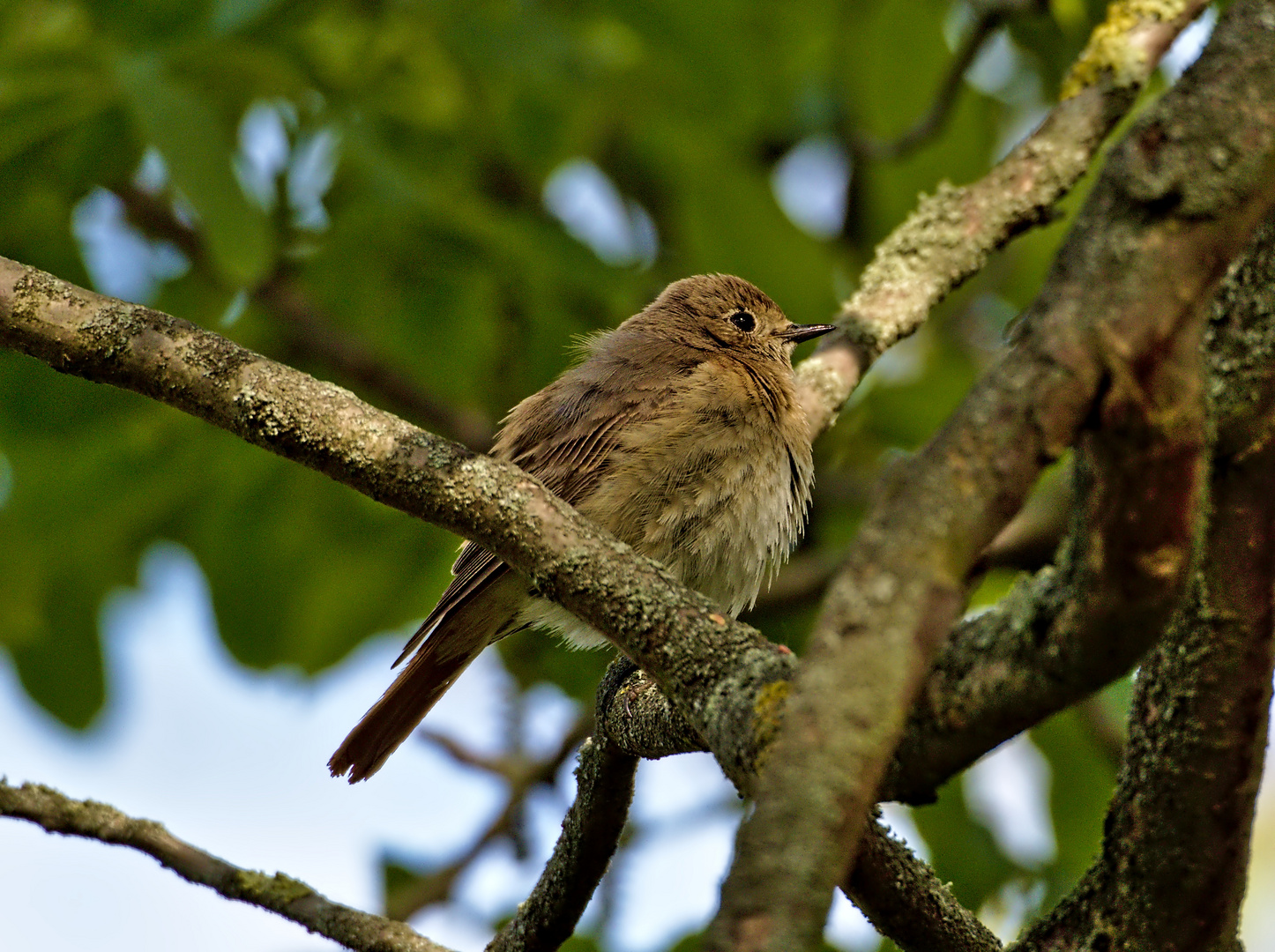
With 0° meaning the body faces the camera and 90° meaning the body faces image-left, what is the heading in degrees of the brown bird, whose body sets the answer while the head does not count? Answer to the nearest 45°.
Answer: approximately 270°

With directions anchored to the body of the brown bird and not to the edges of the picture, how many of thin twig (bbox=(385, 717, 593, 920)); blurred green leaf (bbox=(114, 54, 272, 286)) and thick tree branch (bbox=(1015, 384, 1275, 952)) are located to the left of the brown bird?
2

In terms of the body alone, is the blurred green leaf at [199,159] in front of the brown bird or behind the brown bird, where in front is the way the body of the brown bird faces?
behind
